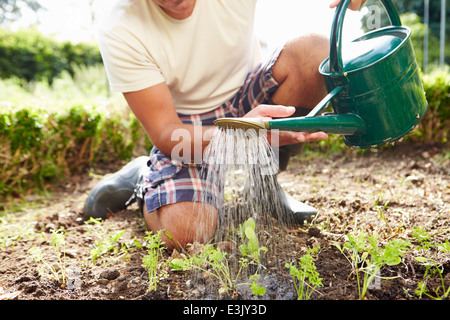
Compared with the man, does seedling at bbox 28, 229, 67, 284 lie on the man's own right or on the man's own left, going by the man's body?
on the man's own right

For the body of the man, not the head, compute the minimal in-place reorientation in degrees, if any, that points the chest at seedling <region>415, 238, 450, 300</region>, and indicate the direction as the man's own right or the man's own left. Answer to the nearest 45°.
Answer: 0° — they already face it

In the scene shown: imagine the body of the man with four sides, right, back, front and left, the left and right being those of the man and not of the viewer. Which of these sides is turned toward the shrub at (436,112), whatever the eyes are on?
left

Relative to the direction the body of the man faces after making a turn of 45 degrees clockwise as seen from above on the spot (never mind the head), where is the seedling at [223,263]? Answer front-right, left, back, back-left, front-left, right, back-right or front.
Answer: front

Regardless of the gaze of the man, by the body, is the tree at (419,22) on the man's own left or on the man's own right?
on the man's own left

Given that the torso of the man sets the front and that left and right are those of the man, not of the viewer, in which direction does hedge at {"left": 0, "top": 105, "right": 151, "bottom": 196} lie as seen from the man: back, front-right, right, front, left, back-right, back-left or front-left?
back

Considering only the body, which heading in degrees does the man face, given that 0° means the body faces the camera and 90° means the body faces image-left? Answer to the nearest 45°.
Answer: approximately 315°
